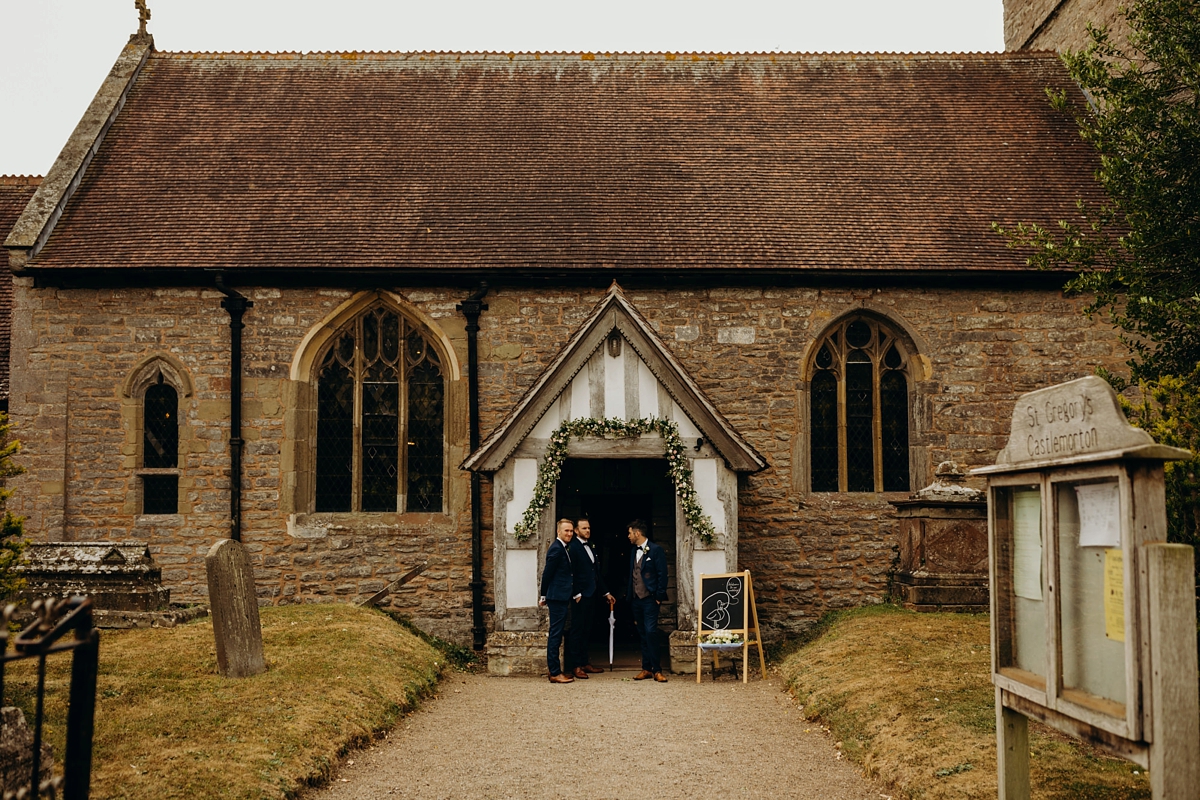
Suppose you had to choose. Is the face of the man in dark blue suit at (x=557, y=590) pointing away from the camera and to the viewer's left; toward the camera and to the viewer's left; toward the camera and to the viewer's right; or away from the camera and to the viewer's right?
toward the camera and to the viewer's right

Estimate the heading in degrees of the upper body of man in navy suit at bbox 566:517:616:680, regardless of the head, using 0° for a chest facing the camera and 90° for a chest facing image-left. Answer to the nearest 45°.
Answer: approximately 315°

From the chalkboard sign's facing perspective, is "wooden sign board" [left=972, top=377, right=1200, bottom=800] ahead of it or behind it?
ahead

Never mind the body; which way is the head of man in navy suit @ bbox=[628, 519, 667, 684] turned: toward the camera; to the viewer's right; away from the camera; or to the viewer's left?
to the viewer's left

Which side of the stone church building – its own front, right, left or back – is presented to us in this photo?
front

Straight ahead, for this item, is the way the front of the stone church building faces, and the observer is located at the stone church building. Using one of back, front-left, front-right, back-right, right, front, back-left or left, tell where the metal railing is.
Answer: front

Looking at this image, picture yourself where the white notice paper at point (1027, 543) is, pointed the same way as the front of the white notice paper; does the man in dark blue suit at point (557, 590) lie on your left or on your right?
on your right

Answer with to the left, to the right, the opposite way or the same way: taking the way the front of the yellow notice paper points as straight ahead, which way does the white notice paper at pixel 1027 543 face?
the same way

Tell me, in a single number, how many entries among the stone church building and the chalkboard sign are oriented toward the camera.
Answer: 2

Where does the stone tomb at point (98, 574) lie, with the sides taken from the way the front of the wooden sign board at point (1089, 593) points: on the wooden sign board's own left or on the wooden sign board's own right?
on the wooden sign board's own right

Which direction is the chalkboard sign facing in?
toward the camera
